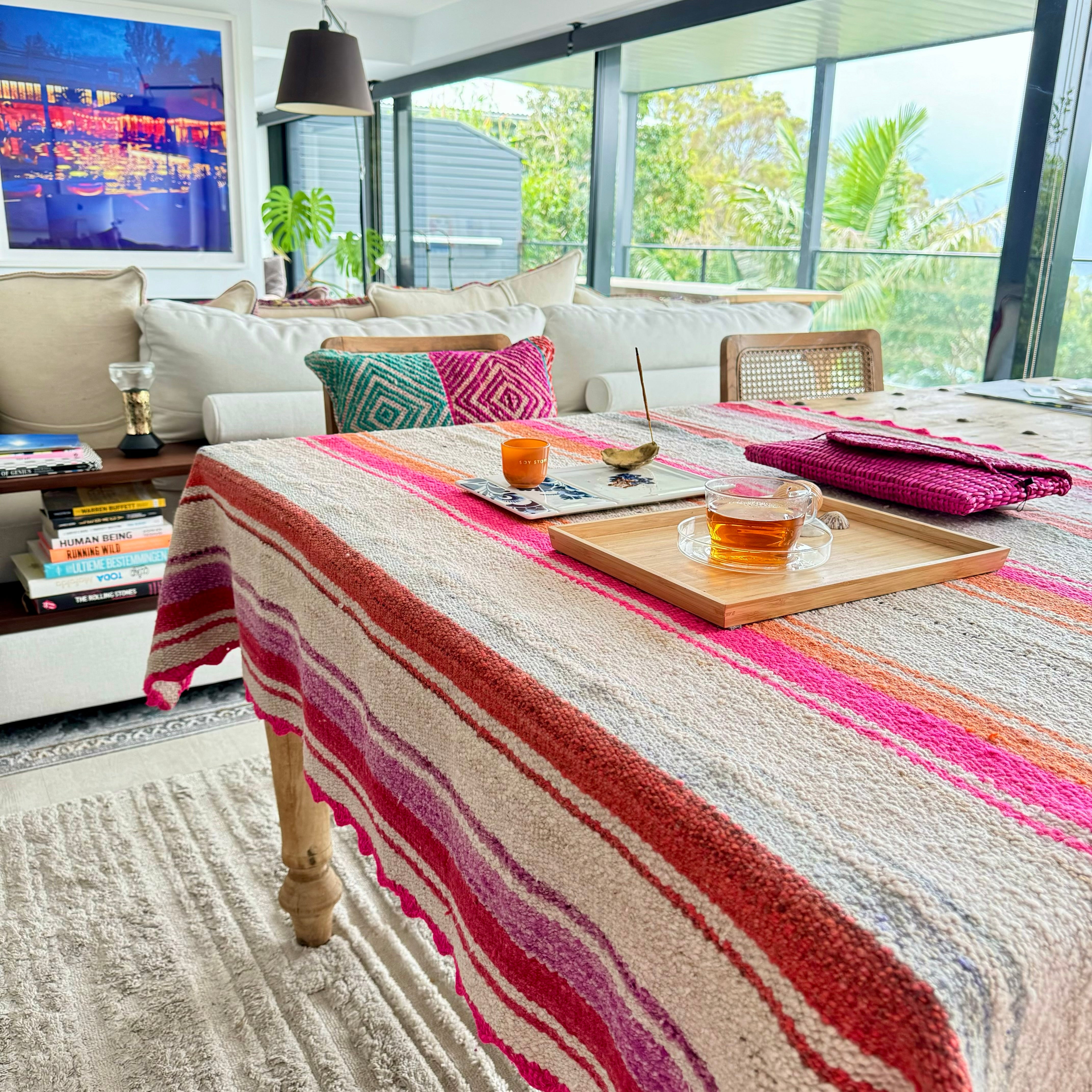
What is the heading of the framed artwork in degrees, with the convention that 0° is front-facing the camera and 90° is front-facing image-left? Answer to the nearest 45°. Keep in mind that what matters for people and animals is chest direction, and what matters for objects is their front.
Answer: approximately 315°

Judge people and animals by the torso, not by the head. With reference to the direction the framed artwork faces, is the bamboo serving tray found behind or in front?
in front

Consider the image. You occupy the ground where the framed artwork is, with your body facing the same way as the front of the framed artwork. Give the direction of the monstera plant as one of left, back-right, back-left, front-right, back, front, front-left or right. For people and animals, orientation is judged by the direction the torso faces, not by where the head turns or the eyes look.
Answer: left

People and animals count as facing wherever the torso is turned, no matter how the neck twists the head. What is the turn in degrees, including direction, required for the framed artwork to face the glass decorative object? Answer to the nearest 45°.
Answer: approximately 45° to its right

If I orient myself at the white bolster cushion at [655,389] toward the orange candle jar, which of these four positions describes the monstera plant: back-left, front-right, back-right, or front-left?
back-right

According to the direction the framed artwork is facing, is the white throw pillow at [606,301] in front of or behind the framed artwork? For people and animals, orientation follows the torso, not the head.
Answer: in front
